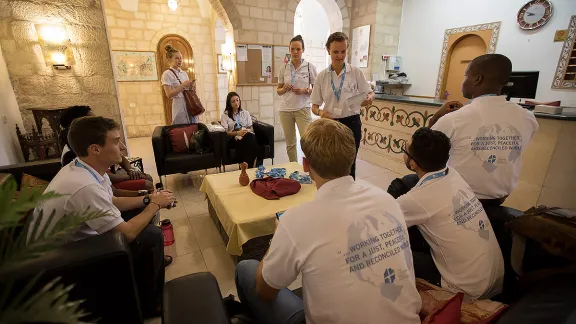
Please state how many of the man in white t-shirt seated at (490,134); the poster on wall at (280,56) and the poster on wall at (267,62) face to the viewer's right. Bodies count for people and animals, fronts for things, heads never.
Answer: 0

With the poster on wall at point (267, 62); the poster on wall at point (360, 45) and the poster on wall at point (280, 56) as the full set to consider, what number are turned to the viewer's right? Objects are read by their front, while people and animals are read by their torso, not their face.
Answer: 0

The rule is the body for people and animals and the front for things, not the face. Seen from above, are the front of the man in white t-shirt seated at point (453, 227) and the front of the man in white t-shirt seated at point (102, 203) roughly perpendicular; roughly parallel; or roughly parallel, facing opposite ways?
roughly perpendicular

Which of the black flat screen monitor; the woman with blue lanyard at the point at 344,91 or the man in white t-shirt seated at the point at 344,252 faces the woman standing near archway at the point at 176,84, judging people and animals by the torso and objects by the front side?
the man in white t-shirt seated

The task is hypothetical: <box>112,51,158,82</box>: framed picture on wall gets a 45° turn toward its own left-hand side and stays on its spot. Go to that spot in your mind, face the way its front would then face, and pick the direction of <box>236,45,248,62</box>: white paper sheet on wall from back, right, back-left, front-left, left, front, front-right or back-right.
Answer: front

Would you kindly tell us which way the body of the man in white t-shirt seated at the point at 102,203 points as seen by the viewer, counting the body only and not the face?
to the viewer's right

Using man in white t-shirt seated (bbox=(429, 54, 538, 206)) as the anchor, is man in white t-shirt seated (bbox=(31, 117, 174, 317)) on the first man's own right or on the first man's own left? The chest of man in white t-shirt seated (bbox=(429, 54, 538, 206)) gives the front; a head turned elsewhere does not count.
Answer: on the first man's own left

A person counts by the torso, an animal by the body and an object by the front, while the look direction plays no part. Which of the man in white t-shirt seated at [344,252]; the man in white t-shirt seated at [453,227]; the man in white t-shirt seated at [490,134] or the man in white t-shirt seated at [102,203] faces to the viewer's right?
the man in white t-shirt seated at [102,203]

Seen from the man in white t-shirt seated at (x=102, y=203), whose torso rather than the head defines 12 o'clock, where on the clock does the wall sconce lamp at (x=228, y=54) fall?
The wall sconce lamp is roughly at 10 o'clock from the man in white t-shirt seated.

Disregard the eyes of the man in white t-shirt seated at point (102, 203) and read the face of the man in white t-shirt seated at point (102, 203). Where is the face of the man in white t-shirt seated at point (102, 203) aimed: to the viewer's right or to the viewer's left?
to the viewer's right

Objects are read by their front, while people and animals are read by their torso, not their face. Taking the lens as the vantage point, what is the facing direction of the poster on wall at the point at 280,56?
facing the viewer

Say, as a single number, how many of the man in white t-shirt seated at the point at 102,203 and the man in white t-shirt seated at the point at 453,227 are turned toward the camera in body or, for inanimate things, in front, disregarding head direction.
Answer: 0

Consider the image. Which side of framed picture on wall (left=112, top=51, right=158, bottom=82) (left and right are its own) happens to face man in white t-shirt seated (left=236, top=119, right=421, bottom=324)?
front

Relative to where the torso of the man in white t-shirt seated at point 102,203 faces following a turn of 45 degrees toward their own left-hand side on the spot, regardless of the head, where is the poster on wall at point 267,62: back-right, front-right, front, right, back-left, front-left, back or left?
front

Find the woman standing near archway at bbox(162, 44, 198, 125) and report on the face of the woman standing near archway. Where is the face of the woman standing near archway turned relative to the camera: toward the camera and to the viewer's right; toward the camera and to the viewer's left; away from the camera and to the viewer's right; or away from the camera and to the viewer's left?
toward the camera and to the viewer's right

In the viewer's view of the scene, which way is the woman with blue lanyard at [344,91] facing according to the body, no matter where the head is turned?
toward the camera

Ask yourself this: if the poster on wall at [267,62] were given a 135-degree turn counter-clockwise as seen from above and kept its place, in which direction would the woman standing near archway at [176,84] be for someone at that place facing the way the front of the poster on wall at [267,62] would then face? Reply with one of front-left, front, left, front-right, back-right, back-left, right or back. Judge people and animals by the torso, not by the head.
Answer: back

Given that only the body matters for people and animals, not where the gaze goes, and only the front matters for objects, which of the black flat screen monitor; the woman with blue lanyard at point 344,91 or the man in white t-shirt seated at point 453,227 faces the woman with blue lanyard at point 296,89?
the man in white t-shirt seated

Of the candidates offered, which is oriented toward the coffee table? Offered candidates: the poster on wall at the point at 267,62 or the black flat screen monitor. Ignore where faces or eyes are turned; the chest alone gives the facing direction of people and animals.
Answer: the poster on wall
